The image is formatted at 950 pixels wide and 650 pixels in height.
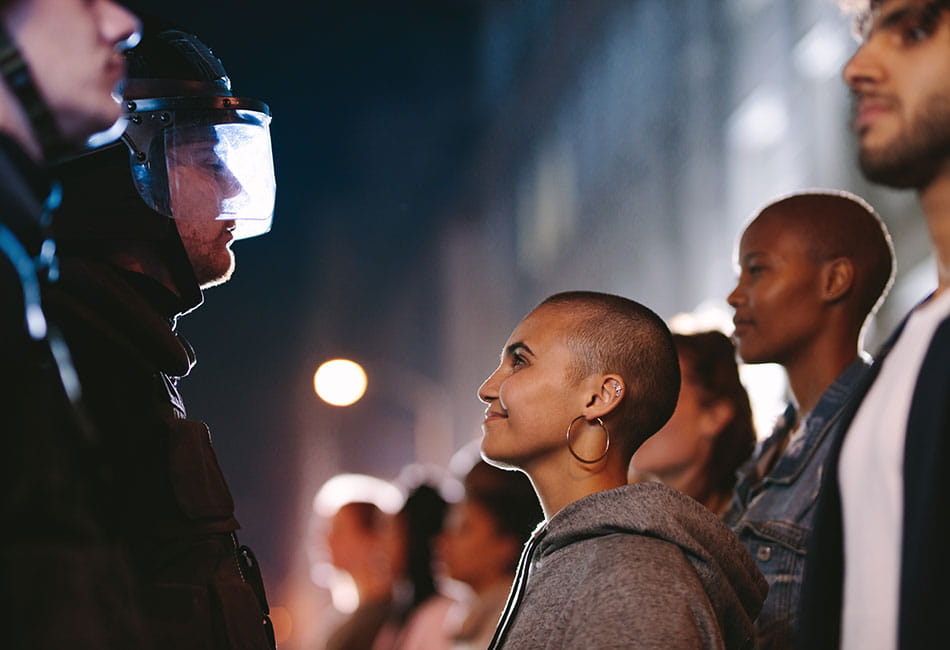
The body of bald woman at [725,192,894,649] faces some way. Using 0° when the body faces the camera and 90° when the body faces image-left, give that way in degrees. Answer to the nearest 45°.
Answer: approximately 90°
